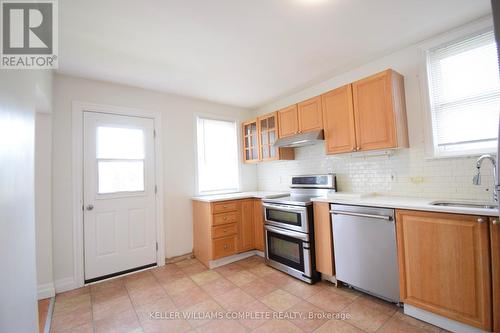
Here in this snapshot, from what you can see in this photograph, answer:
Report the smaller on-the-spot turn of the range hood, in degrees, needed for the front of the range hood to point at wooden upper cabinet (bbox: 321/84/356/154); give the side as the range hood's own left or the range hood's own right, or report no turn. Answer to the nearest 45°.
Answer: approximately 90° to the range hood's own left

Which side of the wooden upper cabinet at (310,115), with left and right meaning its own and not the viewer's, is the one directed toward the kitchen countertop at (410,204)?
left

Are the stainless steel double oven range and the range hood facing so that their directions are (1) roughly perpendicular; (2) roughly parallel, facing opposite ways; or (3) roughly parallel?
roughly parallel

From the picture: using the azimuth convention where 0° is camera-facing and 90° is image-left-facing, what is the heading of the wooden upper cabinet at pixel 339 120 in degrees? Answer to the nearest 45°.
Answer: approximately 45°

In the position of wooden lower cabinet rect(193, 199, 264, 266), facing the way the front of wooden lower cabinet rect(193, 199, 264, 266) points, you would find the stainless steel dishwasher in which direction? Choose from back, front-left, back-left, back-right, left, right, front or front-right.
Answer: front

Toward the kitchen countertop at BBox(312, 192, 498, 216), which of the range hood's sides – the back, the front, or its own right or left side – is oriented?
left

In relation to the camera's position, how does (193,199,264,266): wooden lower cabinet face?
facing the viewer and to the right of the viewer

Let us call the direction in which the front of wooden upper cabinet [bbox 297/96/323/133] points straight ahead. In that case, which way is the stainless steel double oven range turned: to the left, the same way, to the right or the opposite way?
the same way

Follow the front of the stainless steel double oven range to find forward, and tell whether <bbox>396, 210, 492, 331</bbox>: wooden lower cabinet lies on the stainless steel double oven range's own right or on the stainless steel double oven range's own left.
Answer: on the stainless steel double oven range's own left

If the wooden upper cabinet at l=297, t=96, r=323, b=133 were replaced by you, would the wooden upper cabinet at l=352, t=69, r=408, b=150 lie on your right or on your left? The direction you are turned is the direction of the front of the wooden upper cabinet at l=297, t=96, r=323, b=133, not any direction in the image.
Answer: on your left

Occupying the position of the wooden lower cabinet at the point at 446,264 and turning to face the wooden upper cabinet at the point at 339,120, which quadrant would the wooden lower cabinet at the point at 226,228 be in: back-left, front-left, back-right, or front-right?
front-left

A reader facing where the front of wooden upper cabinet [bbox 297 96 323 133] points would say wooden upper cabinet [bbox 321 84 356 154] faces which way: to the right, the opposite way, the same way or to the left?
the same way

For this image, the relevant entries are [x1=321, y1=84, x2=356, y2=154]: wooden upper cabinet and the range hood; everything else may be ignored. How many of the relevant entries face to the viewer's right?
0

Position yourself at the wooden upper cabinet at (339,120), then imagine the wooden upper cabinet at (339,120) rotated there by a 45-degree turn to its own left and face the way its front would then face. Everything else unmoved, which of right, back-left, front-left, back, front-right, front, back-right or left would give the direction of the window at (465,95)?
left

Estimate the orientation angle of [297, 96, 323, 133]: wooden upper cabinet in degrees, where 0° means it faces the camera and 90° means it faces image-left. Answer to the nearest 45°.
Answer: approximately 45°

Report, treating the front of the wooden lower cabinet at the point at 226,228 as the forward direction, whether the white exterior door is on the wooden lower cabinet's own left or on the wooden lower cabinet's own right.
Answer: on the wooden lower cabinet's own right
